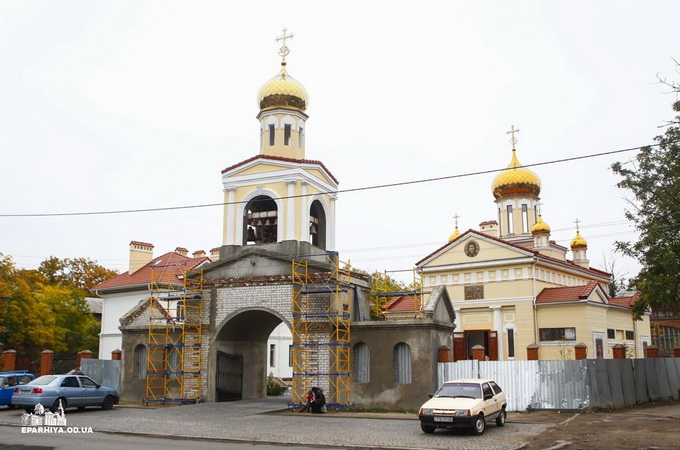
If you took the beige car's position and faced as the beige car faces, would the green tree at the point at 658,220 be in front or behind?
behind

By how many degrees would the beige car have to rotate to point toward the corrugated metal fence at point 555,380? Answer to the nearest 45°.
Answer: approximately 180°

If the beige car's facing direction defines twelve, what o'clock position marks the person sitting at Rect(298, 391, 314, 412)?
The person sitting is roughly at 3 o'clock from the beige car.

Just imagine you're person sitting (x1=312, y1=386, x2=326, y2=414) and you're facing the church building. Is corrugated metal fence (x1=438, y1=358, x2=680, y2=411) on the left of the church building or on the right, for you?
right

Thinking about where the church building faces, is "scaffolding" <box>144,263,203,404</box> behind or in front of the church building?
in front

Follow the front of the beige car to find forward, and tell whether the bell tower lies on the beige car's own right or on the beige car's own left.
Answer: on the beige car's own right

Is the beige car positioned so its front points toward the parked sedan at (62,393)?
no

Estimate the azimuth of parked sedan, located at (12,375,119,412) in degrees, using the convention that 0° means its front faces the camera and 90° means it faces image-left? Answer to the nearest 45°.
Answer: approximately 225°

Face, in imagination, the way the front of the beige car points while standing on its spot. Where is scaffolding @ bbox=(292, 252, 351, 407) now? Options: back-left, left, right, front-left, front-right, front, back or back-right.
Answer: right

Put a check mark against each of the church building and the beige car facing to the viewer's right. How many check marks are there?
0

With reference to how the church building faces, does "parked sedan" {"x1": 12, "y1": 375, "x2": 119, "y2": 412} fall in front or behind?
in front

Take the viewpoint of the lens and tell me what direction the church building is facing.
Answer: facing the viewer and to the left of the viewer

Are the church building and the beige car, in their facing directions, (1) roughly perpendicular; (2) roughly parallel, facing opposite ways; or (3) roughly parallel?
roughly parallel
